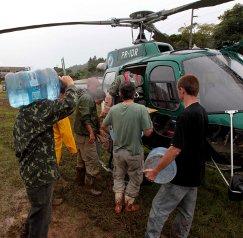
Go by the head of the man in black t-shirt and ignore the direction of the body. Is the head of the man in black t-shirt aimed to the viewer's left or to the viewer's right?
to the viewer's left

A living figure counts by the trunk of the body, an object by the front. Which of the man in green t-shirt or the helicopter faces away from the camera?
the man in green t-shirt

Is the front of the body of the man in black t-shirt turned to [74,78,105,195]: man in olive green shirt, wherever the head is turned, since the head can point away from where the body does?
yes

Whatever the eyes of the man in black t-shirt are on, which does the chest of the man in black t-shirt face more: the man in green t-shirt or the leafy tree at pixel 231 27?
the man in green t-shirt

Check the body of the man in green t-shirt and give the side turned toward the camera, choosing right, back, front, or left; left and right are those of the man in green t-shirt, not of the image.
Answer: back

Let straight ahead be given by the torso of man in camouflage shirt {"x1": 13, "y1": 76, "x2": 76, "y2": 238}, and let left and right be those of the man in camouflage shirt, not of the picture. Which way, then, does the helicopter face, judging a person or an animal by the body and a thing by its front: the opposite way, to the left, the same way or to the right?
to the right

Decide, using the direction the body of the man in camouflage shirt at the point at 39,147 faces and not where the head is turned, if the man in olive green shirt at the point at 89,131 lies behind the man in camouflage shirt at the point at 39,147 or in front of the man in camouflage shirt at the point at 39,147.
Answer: in front

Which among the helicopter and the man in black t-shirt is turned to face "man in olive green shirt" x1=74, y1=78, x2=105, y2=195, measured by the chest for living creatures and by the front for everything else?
the man in black t-shirt

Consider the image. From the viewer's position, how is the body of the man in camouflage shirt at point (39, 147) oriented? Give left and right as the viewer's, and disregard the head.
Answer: facing away from the viewer and to the right of the viewer

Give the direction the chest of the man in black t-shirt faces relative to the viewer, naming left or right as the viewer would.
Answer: facing away from the viewer and to the left of the viewer

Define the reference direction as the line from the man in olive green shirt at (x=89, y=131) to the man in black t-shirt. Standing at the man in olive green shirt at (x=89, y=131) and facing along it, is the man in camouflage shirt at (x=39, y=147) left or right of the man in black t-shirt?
right

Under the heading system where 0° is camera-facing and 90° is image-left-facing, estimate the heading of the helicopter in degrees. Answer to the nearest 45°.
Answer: approximately 315°

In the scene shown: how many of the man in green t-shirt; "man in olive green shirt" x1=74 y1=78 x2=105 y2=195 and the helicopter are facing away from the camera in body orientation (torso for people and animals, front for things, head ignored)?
1

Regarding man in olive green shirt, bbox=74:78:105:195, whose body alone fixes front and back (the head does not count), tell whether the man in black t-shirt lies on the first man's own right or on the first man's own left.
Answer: on the first man's own right

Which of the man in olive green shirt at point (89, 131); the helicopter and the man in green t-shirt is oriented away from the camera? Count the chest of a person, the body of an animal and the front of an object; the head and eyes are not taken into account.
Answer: the man in green t-shirt
